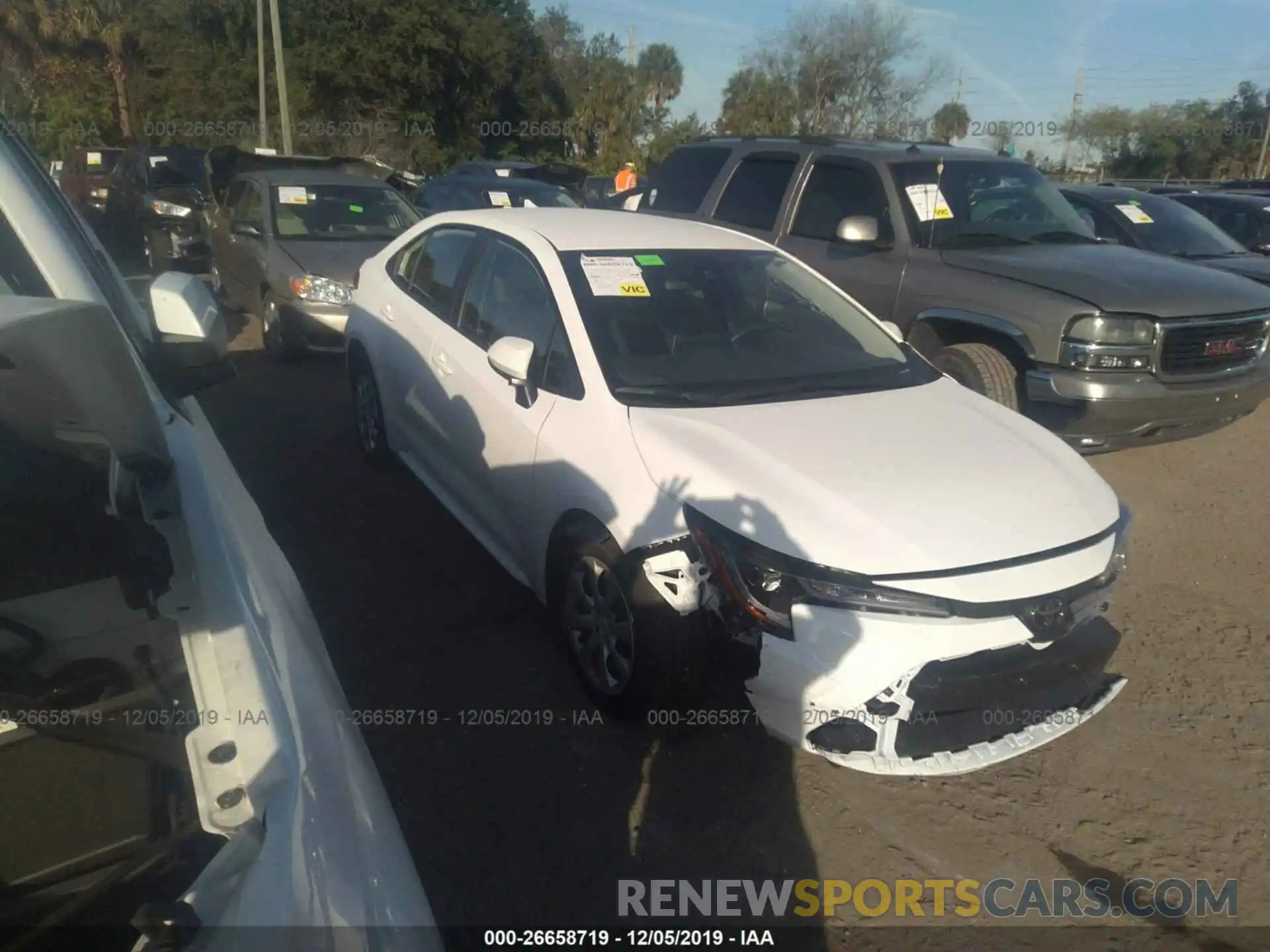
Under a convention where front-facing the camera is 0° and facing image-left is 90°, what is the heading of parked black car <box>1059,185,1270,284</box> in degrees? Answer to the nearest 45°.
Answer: approximately 315°

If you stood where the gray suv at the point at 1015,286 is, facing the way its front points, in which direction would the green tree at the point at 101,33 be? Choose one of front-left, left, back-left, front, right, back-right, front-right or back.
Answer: back

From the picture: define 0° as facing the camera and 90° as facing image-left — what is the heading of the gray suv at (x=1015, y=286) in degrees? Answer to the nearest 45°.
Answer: approximately 315°

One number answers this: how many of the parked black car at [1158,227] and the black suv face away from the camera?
0

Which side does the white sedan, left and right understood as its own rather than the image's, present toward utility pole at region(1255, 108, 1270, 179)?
left

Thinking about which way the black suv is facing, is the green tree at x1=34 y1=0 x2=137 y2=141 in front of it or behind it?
behind

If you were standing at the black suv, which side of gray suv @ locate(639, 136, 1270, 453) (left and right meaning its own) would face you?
back

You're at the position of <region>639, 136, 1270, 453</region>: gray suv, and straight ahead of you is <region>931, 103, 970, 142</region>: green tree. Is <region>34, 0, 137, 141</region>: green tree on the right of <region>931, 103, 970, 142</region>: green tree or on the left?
left

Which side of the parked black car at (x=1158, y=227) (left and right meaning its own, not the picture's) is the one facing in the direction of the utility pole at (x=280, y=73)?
back

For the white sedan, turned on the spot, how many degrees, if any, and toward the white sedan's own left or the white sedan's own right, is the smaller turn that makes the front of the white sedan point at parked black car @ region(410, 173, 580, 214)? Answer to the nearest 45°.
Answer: approximately 135° to the white sedan's own left

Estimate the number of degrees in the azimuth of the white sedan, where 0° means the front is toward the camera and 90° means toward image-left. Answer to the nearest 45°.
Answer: approximately 315°
